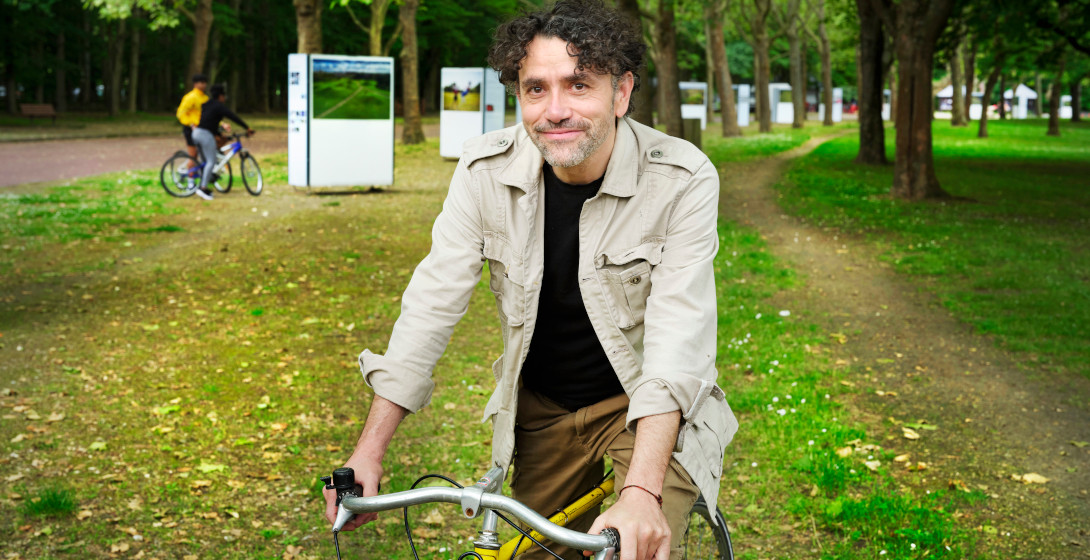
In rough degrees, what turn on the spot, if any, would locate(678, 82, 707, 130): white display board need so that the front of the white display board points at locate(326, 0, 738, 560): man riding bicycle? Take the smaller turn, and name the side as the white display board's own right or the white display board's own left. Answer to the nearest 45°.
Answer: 0° — it already faces them

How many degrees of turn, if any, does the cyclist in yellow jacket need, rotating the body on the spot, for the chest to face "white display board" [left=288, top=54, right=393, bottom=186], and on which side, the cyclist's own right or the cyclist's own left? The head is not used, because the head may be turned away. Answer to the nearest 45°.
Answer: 0° — they already face it

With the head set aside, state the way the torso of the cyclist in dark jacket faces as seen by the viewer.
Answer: to the viewer's right

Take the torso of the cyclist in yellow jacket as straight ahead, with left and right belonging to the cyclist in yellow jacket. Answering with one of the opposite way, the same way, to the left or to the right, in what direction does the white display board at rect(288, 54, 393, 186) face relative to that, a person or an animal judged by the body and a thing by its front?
to the right

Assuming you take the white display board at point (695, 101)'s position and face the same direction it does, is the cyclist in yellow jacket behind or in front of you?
in front

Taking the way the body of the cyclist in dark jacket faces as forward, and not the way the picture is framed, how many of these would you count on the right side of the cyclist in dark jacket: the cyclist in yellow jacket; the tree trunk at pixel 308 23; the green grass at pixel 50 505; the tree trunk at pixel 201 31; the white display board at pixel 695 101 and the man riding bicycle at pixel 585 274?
2

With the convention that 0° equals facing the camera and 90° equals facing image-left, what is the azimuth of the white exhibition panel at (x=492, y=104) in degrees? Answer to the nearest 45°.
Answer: approximately 45°
